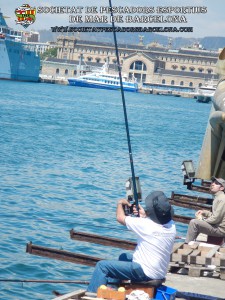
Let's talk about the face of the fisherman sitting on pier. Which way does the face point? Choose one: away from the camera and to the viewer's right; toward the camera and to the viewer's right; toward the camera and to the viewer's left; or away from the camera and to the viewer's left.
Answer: away from the camera and to the viewer's left

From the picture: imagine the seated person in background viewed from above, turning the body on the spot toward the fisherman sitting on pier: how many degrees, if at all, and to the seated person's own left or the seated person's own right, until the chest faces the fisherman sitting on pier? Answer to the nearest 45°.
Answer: approximately 90° to the seated person's own left

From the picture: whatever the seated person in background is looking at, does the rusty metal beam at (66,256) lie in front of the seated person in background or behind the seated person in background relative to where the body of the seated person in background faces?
in front

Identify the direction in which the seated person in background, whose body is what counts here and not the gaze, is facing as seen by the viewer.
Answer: to the viewer's left

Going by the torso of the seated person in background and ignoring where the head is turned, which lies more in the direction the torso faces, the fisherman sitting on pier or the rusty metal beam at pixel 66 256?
the rusty metal beam

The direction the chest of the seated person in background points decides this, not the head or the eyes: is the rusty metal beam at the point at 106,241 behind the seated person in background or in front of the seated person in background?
in front
